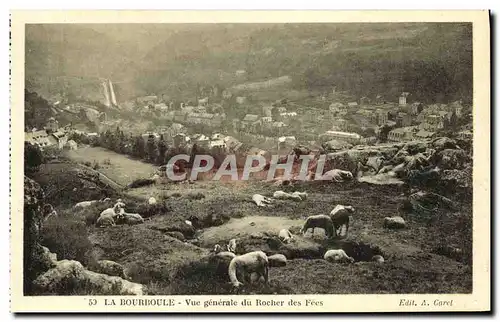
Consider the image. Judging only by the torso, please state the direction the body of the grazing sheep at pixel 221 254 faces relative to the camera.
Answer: to the viewer's left

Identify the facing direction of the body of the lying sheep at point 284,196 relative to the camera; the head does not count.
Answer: to the viewer's right

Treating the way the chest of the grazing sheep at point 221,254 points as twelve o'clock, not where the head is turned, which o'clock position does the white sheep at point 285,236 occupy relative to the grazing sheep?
The white sheep is roughly at 6 o'clock from the grazing sheep.
